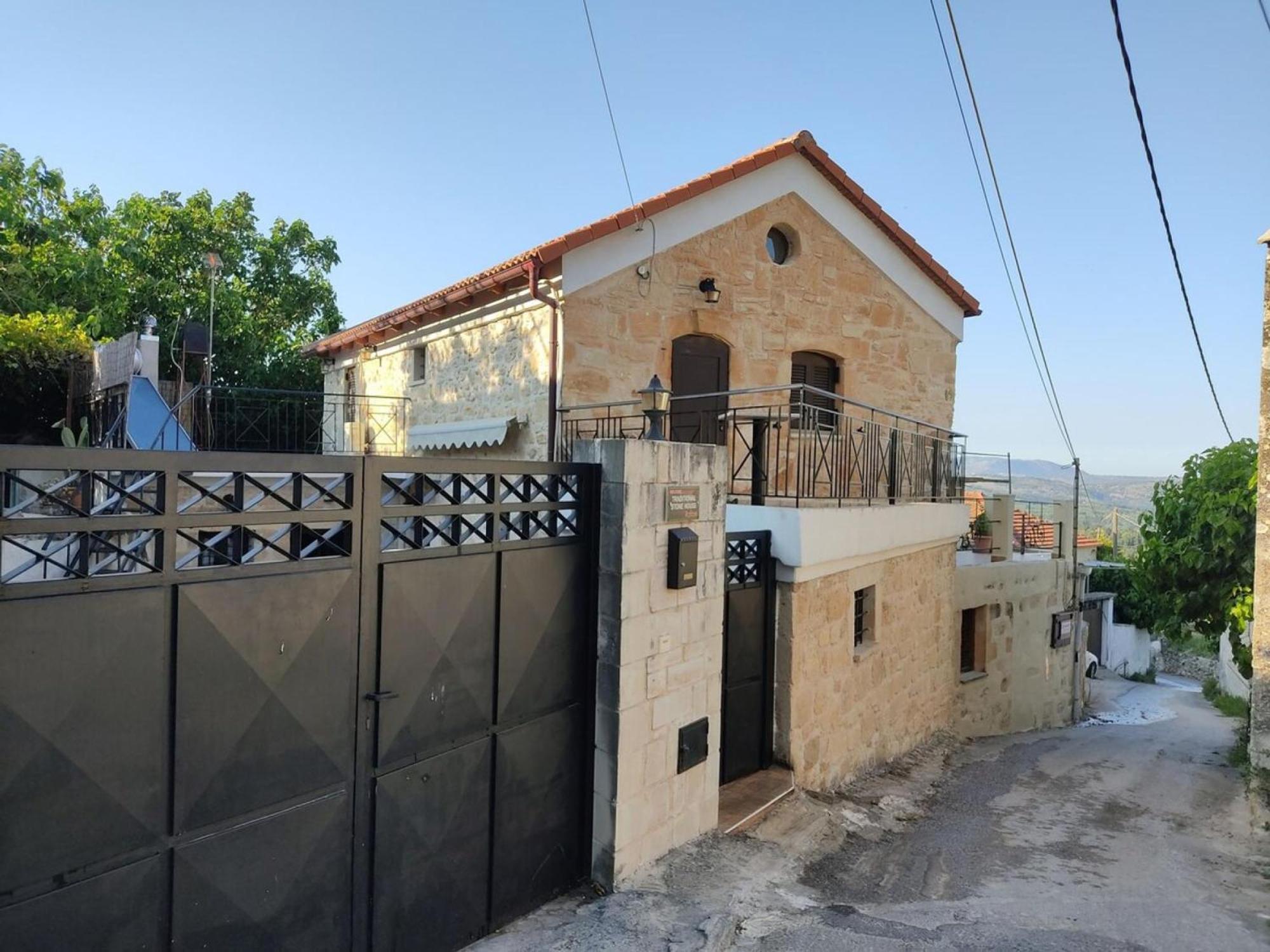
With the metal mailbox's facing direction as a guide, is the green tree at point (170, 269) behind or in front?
behind

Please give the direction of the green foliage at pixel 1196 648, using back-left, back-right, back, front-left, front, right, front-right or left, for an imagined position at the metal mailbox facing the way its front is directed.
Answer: left

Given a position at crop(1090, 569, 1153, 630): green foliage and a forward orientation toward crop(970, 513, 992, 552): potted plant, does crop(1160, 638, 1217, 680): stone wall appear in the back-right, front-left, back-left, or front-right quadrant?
back-left

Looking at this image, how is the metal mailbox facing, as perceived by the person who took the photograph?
facing the viewer and to the right of the viewer

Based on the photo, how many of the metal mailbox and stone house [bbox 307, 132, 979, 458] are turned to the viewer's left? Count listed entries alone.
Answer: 0

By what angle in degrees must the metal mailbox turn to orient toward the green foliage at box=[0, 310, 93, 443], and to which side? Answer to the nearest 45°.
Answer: approximately 180°

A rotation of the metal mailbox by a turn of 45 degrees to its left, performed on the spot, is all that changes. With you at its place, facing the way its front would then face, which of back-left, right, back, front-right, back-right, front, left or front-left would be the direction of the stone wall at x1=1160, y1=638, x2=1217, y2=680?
front-left

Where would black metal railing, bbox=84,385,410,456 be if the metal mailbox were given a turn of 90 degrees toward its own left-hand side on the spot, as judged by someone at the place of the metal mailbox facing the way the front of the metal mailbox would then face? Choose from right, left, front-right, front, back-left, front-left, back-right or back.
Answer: left

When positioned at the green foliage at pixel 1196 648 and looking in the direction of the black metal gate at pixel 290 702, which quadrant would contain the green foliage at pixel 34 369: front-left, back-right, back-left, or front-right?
front-right

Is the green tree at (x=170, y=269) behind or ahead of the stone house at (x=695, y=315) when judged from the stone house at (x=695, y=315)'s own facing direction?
behind

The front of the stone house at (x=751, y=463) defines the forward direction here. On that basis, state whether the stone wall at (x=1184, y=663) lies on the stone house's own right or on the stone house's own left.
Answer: on the stone house's own left

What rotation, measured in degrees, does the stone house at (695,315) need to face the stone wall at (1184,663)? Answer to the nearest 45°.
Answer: approximately 90° to its left

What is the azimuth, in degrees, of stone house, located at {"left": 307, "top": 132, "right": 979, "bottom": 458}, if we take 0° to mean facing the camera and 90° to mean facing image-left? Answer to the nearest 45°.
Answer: approximately 315°

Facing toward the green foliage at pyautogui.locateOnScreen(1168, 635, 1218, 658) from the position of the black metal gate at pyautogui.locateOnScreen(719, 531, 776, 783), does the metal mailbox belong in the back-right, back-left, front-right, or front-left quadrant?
back-right
